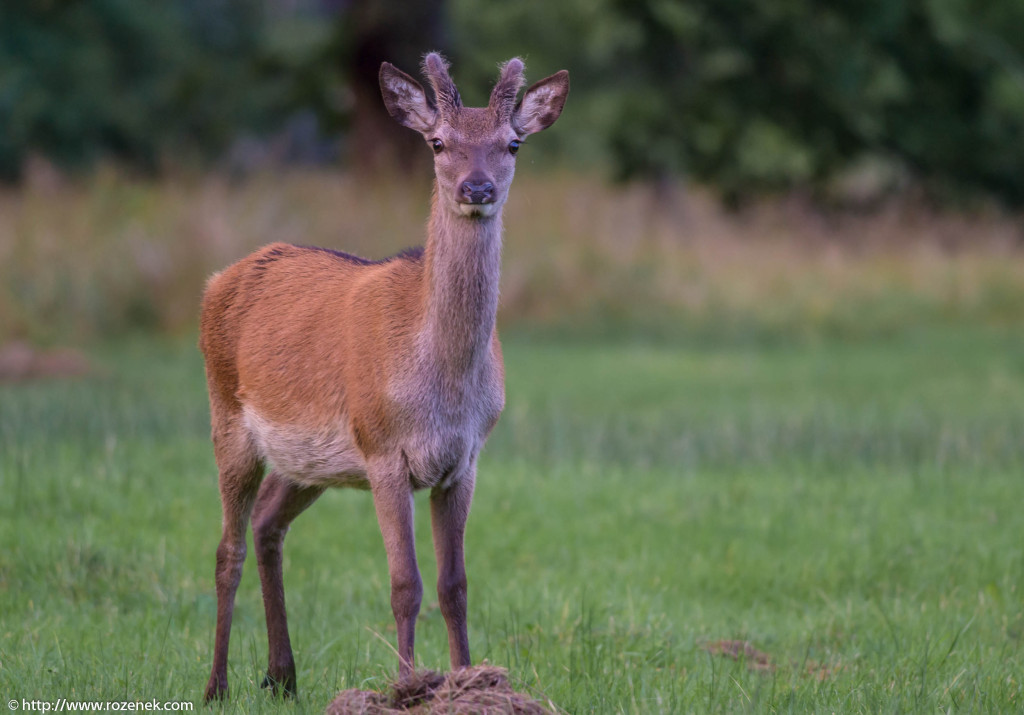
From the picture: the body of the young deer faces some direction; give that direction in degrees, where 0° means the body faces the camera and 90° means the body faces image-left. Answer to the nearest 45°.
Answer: approximately 315°

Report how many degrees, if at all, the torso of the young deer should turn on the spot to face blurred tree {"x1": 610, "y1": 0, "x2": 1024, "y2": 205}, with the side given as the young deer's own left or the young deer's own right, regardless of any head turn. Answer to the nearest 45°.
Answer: approximately 135° to the young deer's own left

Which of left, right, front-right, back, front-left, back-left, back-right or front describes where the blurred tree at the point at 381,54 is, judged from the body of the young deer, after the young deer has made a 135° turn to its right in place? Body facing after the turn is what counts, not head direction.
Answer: right
